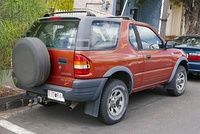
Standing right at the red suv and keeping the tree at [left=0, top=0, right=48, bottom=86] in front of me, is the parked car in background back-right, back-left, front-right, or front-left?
back-right

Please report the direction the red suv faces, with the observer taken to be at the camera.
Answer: facing away from the viewer and to the right of the viewer

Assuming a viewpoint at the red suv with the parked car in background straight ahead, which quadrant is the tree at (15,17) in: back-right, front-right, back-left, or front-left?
back-left

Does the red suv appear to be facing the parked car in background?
yes

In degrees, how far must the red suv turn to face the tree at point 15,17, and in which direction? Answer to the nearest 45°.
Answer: approximately 135° to its left

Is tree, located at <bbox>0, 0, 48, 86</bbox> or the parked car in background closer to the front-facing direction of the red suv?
the parked car in background
